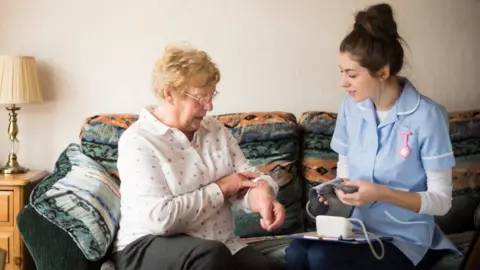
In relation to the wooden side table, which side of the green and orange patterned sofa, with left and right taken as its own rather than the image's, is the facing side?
right

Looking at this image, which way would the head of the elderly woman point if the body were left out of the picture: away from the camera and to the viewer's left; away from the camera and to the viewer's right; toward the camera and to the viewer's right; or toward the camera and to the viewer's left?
toward the camera and to the viewer's right

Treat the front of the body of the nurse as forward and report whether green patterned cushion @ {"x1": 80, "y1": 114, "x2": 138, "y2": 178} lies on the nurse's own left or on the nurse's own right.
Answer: on the nurse's own right

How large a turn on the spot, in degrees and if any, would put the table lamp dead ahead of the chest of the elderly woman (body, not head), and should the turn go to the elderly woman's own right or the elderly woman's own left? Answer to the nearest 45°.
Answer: approximately 180°

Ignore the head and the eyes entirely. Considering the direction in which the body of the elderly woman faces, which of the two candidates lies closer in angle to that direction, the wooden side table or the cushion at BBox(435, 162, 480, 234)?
the cushion

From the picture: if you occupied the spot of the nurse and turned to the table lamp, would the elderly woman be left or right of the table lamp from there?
left

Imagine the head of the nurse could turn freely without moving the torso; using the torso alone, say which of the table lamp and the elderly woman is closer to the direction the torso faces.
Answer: the elderly woman

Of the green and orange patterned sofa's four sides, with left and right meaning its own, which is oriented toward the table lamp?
right

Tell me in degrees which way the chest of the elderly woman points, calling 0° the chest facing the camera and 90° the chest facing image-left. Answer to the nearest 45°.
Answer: approximately 315°

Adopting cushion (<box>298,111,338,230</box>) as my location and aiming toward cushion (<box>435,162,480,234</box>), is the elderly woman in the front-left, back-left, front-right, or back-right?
back-right

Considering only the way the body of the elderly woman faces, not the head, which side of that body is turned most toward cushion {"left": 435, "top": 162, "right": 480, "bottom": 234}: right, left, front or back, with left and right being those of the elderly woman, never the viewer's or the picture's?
left

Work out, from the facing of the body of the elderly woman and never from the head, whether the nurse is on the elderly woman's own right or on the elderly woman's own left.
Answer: on the elderly woman's own left

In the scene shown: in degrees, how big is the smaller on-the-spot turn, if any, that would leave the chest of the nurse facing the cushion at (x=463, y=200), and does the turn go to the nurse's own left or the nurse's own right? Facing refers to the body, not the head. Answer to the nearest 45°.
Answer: approximately 180°

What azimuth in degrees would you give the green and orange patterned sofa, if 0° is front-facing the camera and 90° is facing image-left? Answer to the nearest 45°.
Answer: approximately 0°

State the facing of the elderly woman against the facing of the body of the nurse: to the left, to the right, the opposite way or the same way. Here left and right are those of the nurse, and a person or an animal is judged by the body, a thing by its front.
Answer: to the left
